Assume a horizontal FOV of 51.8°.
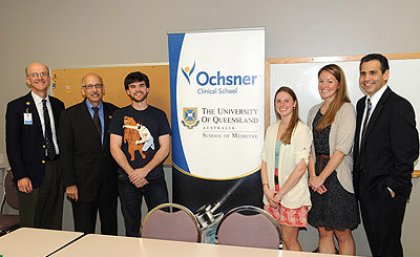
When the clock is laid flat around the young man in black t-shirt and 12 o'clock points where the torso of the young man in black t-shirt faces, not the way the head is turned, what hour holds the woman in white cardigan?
The woman in white cardigan is roughly at 10 o'clock from the young man in black t-shirt.

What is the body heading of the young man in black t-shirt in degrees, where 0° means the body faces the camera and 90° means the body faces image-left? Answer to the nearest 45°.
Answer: approximately 0°

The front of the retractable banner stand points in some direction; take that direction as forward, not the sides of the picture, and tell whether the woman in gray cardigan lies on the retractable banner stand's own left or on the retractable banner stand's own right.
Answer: on the retractable banner stand's own left

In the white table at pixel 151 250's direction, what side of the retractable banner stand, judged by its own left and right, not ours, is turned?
front

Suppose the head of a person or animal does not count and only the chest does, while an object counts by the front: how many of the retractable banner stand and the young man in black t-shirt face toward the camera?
2

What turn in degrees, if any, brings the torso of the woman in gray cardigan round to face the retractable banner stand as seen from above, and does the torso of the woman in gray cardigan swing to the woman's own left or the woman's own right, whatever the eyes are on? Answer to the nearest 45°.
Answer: approximately 45° to the woman's own right

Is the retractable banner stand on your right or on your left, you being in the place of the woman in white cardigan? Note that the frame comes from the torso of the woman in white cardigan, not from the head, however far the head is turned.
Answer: on your right

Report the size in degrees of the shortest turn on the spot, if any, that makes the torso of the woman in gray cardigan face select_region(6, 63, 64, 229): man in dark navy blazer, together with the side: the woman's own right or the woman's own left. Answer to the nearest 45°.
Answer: approximately 45° to the woman's own right

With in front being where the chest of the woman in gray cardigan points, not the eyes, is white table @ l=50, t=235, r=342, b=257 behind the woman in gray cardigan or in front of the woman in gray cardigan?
in front

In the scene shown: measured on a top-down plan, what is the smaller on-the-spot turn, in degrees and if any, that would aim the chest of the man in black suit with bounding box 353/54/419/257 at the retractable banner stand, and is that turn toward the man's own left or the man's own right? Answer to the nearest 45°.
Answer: approximately 45° to the man's own right

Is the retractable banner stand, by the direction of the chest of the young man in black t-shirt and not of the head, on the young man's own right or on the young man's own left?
on the young man's own left

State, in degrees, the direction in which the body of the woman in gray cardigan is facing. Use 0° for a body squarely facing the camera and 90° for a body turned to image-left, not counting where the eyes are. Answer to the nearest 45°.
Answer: approximately 45°
